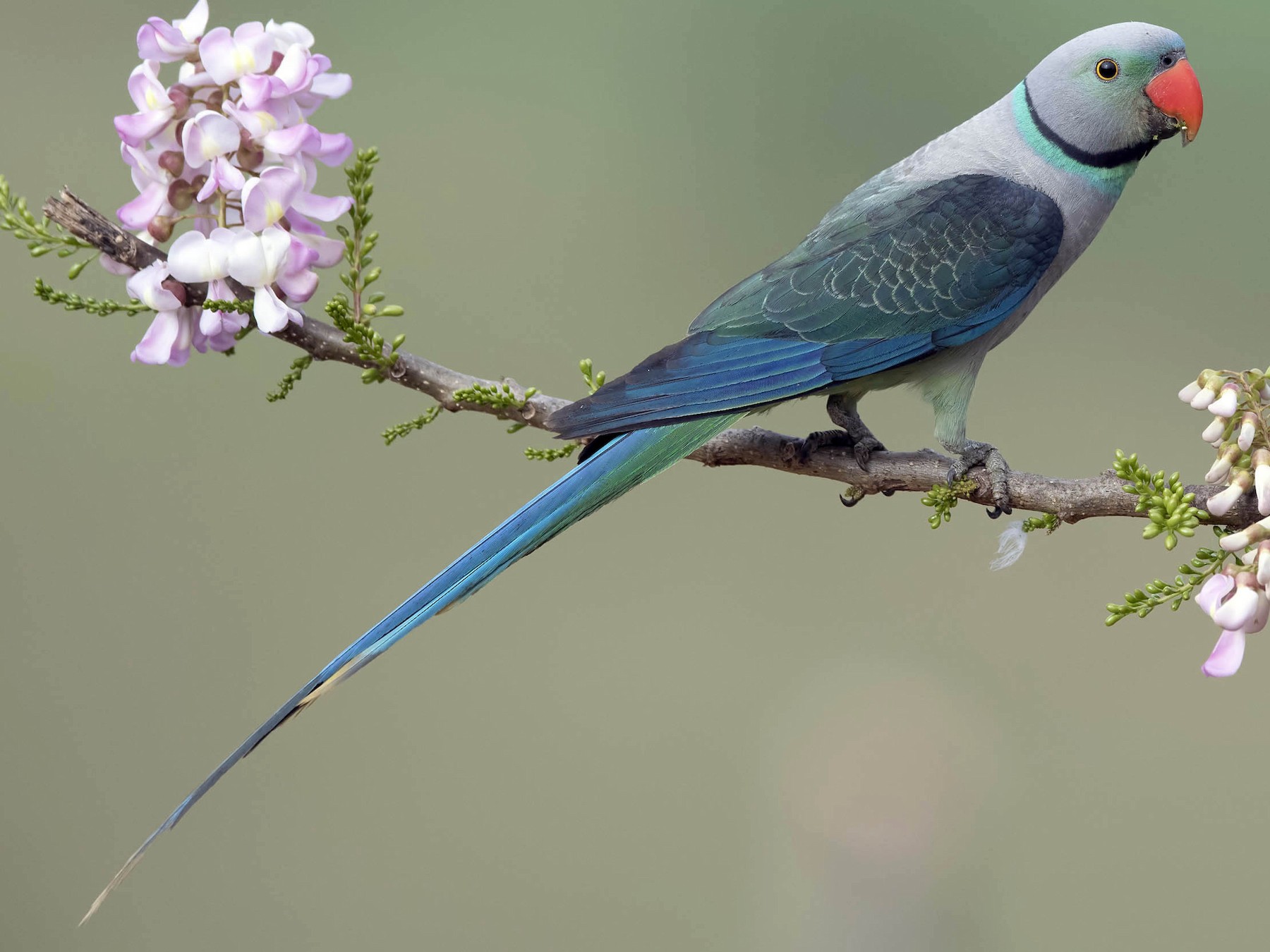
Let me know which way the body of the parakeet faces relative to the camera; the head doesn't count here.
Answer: to the viewer's right
